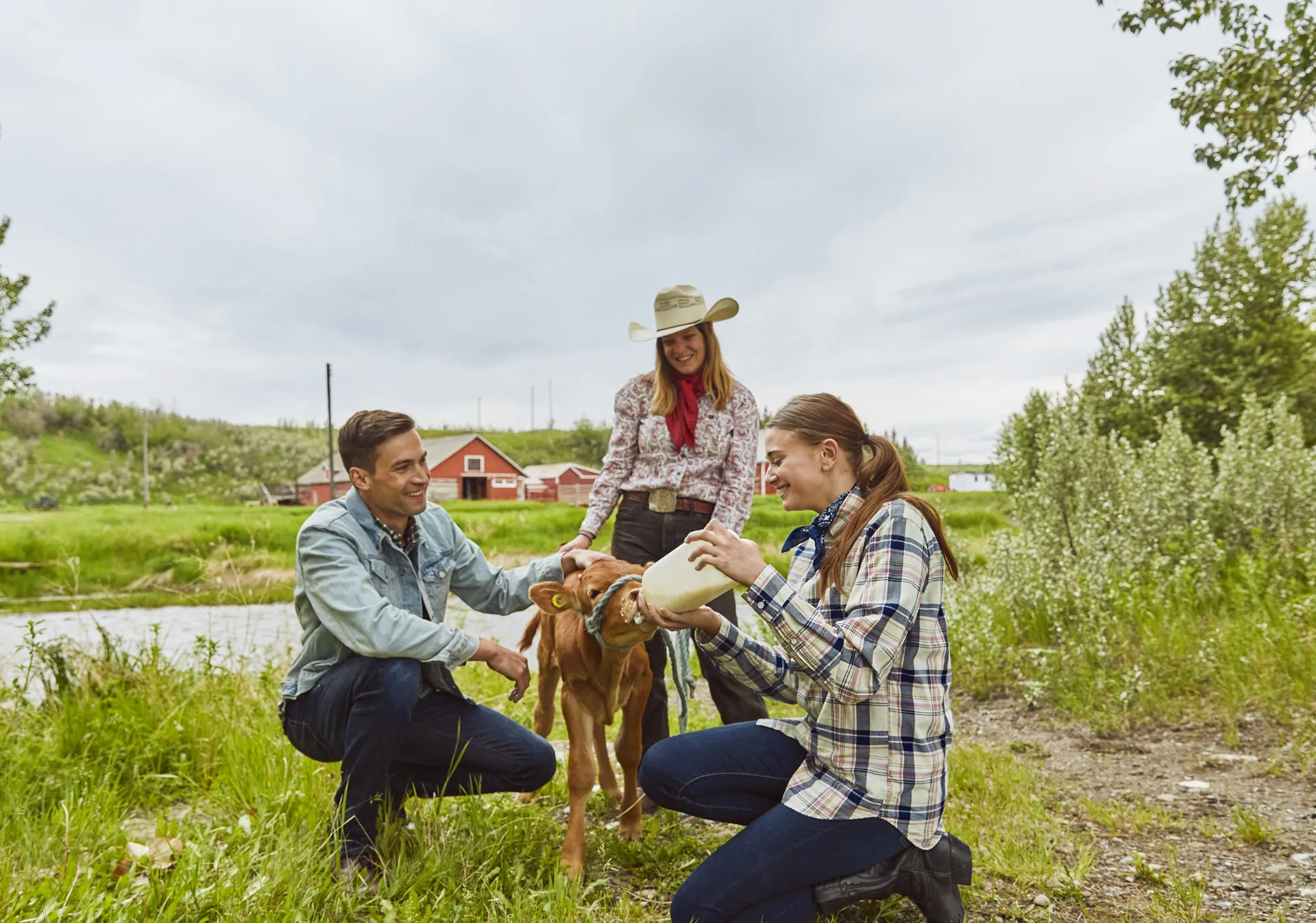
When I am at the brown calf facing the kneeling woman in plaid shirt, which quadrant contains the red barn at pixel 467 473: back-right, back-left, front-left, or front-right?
back-left

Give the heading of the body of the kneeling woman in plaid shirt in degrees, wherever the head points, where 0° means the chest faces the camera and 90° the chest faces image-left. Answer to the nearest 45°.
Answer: approximately 90°

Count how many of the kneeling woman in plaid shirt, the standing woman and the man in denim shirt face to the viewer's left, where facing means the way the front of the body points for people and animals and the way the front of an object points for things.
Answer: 1

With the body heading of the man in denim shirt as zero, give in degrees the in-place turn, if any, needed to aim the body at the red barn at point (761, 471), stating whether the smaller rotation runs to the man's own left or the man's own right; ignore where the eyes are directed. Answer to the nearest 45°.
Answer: approximately 90° to the man's own left

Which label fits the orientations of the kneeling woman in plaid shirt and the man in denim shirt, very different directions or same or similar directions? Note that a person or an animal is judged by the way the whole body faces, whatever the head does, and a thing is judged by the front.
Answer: very different directions

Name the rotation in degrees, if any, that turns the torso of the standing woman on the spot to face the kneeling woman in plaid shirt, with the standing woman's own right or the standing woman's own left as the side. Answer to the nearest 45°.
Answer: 0° — they already face them

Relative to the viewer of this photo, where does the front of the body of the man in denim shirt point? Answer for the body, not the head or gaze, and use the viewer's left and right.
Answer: facing the viewer and to the right of the viewer

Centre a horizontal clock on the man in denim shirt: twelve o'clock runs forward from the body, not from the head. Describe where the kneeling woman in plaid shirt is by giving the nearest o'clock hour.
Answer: The kneeling woman in plaid shirt is roughly at 12 o'clock from the man in denim shirt.

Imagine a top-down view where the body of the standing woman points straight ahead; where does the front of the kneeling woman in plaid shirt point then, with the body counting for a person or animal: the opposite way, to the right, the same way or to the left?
to the right

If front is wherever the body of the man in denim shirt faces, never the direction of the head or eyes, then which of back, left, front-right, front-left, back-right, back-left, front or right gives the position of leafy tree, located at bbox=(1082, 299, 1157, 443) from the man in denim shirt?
left

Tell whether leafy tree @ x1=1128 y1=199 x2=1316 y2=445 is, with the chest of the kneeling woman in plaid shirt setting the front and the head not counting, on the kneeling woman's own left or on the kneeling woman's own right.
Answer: on the kneeling woman's own right

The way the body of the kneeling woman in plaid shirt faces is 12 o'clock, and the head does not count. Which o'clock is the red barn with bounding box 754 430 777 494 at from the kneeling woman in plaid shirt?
The red barn is roughly at 3 o'clock from the kneeling woman in plaid shirt.

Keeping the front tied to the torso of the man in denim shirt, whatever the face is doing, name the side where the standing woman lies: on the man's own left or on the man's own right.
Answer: on the man's own left

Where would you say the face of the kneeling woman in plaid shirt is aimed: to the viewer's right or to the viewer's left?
to the viewer's left

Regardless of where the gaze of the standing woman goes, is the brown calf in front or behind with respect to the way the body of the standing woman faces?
in front
